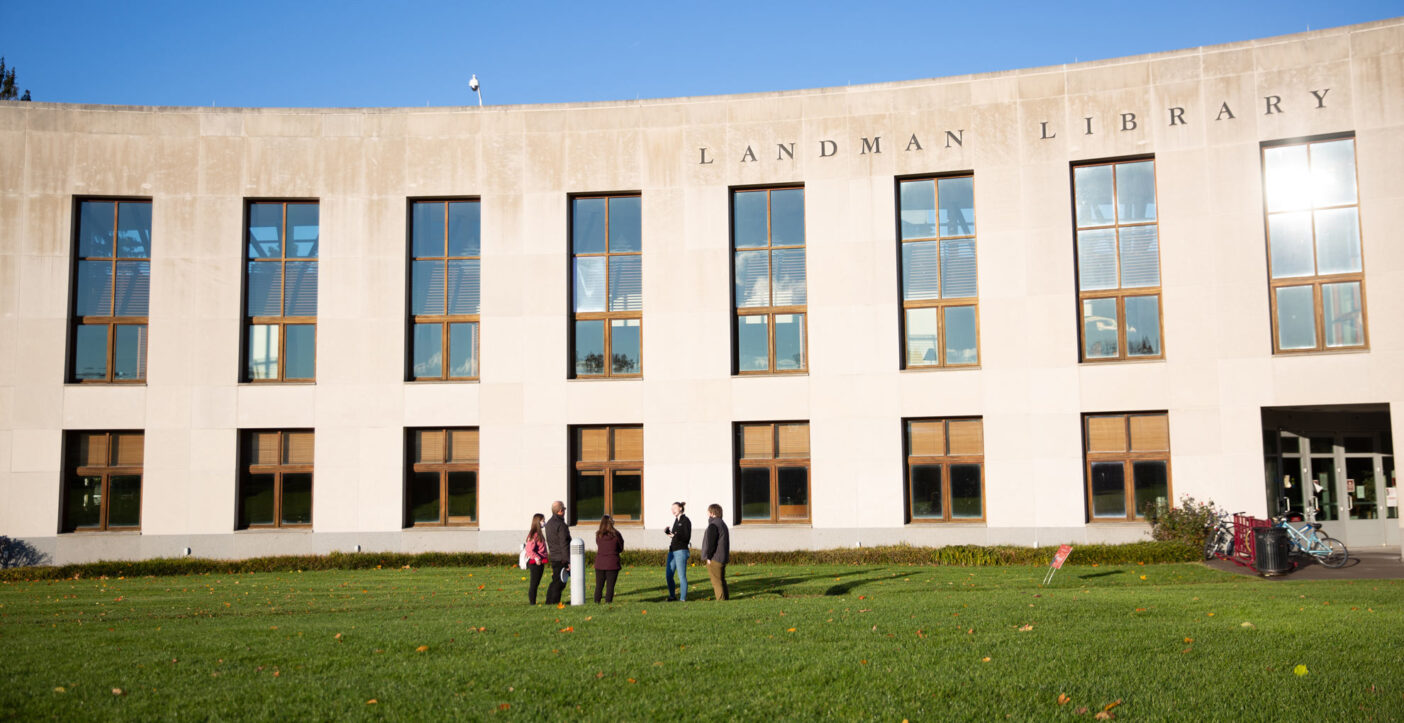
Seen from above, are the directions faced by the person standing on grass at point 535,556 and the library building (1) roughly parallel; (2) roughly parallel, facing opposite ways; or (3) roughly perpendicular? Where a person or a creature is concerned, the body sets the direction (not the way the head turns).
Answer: roughly perpendicular

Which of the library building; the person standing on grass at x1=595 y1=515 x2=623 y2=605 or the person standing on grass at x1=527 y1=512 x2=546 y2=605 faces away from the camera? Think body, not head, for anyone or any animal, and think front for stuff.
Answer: the person standing on grass at x1=595 y1=515 x2=623 y2=605

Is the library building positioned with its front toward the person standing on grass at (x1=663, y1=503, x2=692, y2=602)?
yes

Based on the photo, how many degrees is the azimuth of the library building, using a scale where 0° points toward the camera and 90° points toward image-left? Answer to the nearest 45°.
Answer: approximately 0°

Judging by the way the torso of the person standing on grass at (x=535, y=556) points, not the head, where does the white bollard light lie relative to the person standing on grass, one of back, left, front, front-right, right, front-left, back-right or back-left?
front-right

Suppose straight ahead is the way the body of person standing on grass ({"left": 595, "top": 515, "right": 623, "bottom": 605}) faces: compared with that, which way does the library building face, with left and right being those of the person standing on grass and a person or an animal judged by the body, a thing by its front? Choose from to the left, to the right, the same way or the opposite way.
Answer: the opposite way

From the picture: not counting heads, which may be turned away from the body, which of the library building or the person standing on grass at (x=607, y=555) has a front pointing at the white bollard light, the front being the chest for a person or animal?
the library building

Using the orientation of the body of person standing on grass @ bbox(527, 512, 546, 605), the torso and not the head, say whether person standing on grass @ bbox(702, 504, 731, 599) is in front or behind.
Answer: in front

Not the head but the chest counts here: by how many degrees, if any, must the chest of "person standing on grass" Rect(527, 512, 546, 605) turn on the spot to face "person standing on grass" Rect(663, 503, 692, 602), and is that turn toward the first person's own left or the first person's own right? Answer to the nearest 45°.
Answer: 0° — they already face them

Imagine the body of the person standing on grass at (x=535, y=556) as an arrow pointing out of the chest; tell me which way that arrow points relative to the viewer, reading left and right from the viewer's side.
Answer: facing to the right of the viewer

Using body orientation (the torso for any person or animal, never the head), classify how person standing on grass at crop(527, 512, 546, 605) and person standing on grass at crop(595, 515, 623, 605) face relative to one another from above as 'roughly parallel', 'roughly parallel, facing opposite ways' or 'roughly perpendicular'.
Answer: roughly perpendicular

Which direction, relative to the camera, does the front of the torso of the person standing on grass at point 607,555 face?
away from the camera
